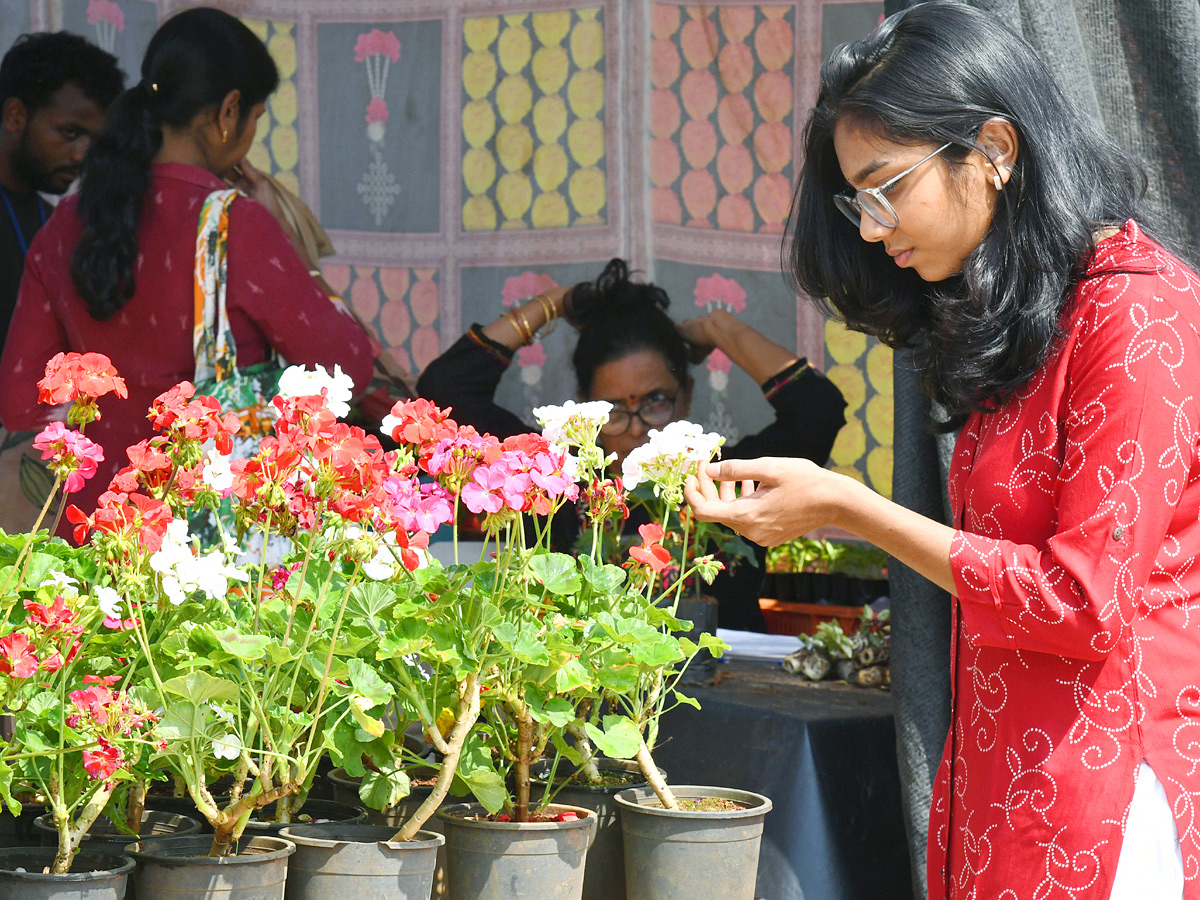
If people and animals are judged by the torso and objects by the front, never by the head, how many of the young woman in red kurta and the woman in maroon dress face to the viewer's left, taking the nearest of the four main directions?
1

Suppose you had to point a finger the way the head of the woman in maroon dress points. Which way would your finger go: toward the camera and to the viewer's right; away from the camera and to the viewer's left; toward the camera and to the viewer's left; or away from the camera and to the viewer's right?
away from the camera and to the viewer's right

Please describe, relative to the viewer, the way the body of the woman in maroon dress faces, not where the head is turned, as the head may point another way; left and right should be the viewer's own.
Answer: facing away from the viewer and to the right of the viewer

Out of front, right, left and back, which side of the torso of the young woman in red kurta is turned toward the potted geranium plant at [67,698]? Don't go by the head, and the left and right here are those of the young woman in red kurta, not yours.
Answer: front

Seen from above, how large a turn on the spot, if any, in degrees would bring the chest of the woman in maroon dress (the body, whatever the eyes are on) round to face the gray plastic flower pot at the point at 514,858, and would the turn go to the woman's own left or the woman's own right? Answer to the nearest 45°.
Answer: approximately 135° to the woman's own right

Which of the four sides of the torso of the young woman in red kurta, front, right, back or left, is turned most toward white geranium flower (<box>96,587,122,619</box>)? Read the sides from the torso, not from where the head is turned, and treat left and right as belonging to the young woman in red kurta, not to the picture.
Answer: front

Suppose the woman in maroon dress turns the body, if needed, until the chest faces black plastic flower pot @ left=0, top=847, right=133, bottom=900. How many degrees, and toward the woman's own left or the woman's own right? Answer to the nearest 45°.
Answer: approximately 135° to the woman's own right

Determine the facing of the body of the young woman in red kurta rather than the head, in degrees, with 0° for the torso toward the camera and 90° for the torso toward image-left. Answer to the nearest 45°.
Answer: approximately 90°
